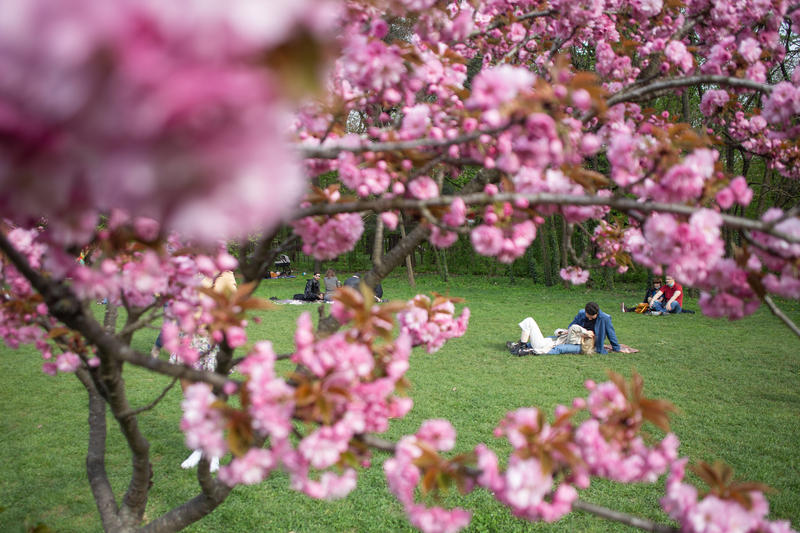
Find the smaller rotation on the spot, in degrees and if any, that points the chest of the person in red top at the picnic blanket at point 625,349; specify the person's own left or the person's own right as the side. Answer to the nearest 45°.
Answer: approximately 45° to the person's own left

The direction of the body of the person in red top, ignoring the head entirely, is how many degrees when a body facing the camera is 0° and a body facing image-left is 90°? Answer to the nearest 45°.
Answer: approximately 45°
